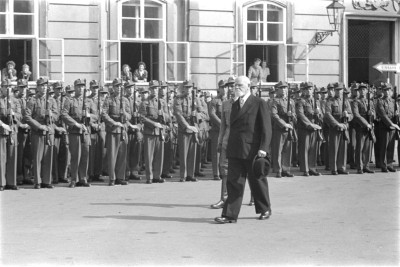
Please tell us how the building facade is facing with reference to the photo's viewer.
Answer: facing the viewer

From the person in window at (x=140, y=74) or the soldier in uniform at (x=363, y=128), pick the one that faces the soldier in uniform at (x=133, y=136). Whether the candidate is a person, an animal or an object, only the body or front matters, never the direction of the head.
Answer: the person in window

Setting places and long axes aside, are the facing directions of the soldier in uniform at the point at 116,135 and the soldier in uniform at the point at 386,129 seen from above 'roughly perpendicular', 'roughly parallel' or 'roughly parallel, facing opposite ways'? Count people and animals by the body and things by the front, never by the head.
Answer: roughly parallel

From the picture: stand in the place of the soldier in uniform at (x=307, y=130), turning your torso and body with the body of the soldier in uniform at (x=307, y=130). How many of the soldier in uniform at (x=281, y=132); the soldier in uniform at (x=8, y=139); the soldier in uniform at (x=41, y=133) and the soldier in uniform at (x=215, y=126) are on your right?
4

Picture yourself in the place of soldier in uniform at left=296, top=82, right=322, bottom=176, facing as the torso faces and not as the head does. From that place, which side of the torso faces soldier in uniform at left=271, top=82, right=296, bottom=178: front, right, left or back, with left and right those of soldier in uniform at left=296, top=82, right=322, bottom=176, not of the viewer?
right

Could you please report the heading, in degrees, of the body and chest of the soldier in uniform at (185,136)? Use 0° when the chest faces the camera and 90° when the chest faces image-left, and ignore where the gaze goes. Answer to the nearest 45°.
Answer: approximately 315°

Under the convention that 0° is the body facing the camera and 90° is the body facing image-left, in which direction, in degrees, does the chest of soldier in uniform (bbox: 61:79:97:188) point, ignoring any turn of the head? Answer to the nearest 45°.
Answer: approximately 0°

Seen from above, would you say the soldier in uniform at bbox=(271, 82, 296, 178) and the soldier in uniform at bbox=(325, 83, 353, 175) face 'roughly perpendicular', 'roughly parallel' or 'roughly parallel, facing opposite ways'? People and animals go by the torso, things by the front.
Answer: roughly parallel

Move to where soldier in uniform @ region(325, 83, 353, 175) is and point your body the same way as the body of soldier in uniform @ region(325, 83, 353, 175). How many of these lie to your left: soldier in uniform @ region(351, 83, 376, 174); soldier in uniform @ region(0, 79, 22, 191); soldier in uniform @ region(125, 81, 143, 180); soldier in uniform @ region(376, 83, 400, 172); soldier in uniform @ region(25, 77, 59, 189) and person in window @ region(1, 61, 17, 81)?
2

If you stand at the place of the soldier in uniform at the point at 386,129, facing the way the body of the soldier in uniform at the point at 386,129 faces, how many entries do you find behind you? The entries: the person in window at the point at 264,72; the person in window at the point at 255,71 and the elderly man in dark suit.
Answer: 2

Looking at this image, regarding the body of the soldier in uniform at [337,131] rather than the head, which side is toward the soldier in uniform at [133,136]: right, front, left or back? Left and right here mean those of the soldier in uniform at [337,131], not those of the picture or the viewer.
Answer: right

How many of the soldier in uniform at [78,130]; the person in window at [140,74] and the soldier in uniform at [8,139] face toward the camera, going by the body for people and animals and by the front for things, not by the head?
3

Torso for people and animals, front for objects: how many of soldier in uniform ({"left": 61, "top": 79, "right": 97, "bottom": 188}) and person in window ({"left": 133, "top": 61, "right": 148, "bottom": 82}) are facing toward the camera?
2

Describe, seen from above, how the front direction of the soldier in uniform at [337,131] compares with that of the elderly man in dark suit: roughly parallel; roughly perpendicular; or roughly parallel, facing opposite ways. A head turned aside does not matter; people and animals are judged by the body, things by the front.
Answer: roughly perpendicular

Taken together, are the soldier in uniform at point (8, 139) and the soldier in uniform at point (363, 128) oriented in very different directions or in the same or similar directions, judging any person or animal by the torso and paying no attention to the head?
same or similar directions

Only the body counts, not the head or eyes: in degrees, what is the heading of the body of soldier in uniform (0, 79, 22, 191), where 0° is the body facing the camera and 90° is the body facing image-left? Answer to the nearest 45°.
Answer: approximately 0°

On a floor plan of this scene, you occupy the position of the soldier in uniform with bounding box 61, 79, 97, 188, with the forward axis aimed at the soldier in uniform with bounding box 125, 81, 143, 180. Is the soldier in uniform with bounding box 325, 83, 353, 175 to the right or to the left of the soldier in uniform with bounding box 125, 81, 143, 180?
right

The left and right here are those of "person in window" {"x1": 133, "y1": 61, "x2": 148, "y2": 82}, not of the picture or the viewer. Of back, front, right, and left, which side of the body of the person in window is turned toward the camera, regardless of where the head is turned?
front
